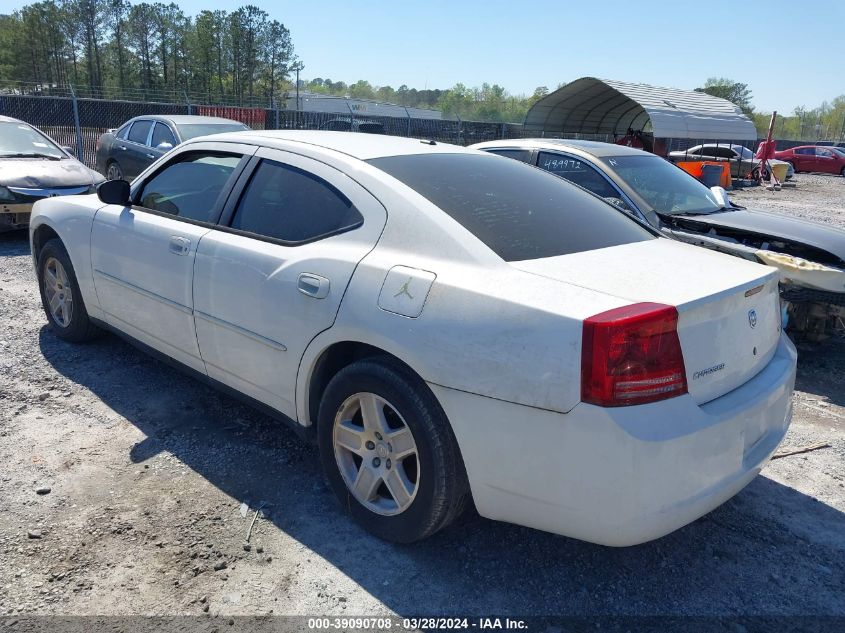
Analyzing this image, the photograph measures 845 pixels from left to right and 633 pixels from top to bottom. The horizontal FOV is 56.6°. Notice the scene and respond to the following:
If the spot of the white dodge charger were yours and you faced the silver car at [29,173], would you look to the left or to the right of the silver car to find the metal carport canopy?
right

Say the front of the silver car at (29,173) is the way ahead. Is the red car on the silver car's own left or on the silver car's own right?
on the silver car's own left

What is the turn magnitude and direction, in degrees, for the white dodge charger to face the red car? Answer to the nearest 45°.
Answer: approximately 90° to its right

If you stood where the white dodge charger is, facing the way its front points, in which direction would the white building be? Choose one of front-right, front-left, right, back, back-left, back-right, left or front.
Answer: front-right

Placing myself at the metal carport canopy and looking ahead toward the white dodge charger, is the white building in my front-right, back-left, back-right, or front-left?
back-right

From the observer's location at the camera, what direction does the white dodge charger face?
facing away from the viewer and to the left of the viewer

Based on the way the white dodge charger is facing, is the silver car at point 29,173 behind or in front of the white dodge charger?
in front

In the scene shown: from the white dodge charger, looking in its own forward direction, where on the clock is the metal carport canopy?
The metal carport canopy is roughly at 2 o'clock from the white dodge charger.

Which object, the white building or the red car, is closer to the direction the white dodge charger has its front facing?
the white building

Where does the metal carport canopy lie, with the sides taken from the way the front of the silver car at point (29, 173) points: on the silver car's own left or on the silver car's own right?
on the silver car's own left
